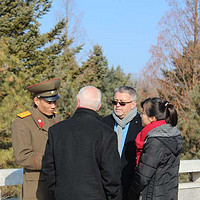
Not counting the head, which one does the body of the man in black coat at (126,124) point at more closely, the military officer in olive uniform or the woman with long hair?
the military officer in olive uniform

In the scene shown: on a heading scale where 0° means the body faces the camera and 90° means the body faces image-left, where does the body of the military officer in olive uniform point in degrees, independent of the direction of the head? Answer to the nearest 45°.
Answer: approximately 315°

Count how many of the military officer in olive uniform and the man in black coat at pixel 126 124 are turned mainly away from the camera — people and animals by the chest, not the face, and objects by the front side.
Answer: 0

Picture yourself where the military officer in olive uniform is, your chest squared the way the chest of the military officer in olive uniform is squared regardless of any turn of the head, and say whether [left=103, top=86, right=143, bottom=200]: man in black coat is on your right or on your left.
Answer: on your left

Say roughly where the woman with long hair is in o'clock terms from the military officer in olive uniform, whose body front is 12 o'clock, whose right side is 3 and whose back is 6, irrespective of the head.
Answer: The woman with long hair is roughly at 11 o'clock from the military officer in olive uniform.

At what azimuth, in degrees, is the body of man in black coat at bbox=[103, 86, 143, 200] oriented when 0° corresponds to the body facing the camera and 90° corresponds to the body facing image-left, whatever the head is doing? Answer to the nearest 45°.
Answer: approximately 45°
